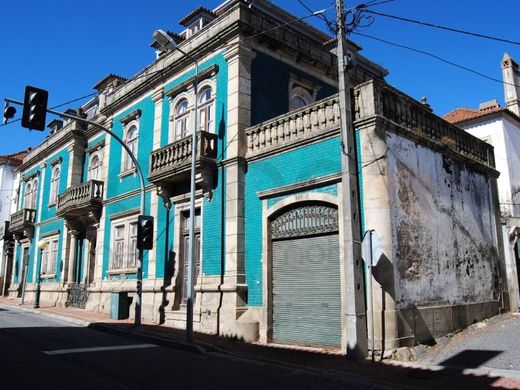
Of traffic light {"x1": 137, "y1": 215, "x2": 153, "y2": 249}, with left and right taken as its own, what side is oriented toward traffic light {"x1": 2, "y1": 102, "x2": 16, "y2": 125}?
right

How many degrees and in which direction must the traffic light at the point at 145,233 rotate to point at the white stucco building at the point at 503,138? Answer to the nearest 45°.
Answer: approximately 90° to its left

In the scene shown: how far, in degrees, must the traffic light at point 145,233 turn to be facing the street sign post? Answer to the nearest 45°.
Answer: approximately 45° to its left

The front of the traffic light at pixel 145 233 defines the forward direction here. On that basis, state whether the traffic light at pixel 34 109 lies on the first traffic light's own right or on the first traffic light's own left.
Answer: on the first traffic light's own right

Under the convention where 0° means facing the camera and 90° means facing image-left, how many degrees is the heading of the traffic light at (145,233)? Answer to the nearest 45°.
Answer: approximately 0°
